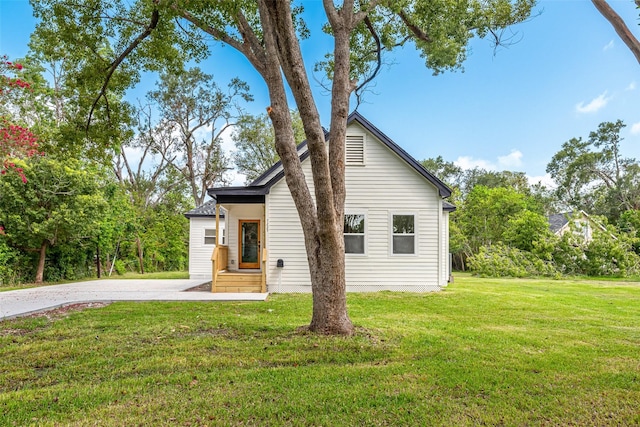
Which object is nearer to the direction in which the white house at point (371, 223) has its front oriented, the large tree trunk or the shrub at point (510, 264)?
the large tree trunk

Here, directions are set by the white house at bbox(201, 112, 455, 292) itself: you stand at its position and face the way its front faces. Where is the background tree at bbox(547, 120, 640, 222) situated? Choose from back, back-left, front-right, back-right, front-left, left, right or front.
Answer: back-left

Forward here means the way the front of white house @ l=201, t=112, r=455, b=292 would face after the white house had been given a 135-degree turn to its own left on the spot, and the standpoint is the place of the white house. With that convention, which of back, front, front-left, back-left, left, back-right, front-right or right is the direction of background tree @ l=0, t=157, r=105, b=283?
back-left

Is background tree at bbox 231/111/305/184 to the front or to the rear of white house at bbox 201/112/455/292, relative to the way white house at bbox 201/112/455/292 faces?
to the rear

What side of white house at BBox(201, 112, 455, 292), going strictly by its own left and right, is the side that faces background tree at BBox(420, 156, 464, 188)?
back

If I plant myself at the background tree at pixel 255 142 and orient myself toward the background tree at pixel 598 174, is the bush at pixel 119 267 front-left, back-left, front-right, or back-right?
back-right

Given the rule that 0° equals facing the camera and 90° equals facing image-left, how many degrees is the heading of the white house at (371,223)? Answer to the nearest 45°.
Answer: approximately 0°

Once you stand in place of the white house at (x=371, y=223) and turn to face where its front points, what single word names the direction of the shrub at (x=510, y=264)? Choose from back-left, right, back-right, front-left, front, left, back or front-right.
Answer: back-left

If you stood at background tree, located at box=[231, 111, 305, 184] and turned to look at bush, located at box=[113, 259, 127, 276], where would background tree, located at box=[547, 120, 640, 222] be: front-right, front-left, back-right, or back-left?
back-left
